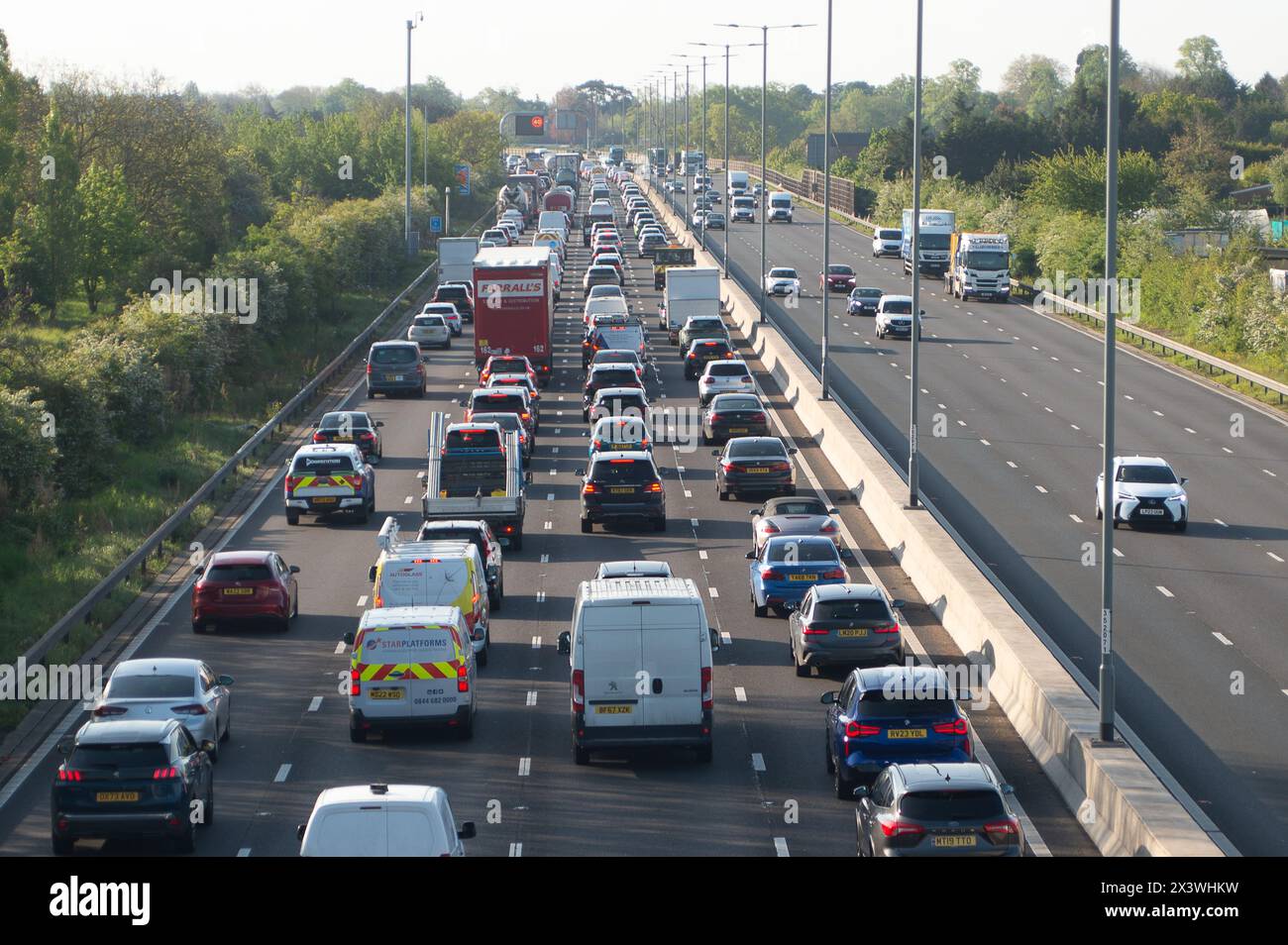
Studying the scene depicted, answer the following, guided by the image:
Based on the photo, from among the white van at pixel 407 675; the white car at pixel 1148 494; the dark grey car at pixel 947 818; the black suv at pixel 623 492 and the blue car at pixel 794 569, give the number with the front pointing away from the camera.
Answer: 4

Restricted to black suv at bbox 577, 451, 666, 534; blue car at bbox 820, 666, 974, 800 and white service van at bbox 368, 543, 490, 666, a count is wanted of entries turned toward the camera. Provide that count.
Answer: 0

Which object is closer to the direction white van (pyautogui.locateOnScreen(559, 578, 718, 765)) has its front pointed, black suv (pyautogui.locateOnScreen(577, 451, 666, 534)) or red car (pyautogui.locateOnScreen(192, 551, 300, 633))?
the black suv

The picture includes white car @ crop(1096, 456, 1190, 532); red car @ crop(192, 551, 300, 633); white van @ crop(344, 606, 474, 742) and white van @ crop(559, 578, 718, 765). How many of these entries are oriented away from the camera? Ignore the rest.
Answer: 3

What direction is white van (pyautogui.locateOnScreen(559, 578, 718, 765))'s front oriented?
away from the camera

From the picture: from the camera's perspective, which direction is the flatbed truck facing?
away from the camera

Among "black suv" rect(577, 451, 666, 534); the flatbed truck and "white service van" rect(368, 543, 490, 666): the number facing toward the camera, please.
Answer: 0

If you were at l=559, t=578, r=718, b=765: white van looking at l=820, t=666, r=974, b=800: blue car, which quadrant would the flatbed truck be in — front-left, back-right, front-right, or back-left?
back-left

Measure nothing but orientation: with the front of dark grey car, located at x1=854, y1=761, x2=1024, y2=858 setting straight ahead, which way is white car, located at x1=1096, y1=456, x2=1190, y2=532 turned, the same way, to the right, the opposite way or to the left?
the opposite way

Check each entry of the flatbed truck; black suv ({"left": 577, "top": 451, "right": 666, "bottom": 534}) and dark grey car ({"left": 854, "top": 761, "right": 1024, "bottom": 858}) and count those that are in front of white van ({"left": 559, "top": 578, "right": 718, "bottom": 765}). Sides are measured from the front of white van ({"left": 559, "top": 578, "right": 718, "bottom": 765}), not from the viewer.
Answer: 2

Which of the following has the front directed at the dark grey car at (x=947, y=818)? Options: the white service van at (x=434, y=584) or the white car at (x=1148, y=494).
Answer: the white car

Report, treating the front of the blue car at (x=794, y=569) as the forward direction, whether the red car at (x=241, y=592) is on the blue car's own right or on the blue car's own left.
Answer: on the blue car's own left

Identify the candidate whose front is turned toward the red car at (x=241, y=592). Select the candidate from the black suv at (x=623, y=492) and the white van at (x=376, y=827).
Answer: the white van

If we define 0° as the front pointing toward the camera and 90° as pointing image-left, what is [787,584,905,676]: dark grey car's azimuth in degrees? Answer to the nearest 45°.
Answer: approximately 180°

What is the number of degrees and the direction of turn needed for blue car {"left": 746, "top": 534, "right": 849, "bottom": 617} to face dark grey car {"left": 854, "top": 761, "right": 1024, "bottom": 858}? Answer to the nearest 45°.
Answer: approximately 180°

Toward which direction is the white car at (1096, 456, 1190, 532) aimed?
toward the camera

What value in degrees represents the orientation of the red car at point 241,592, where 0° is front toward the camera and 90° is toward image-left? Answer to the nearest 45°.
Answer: approximately 180°

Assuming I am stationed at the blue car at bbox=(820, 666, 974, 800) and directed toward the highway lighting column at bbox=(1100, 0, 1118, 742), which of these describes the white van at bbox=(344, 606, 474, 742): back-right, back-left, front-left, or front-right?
back-left

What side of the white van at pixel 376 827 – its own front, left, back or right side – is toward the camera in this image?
back

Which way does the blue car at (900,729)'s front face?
away from the camera
